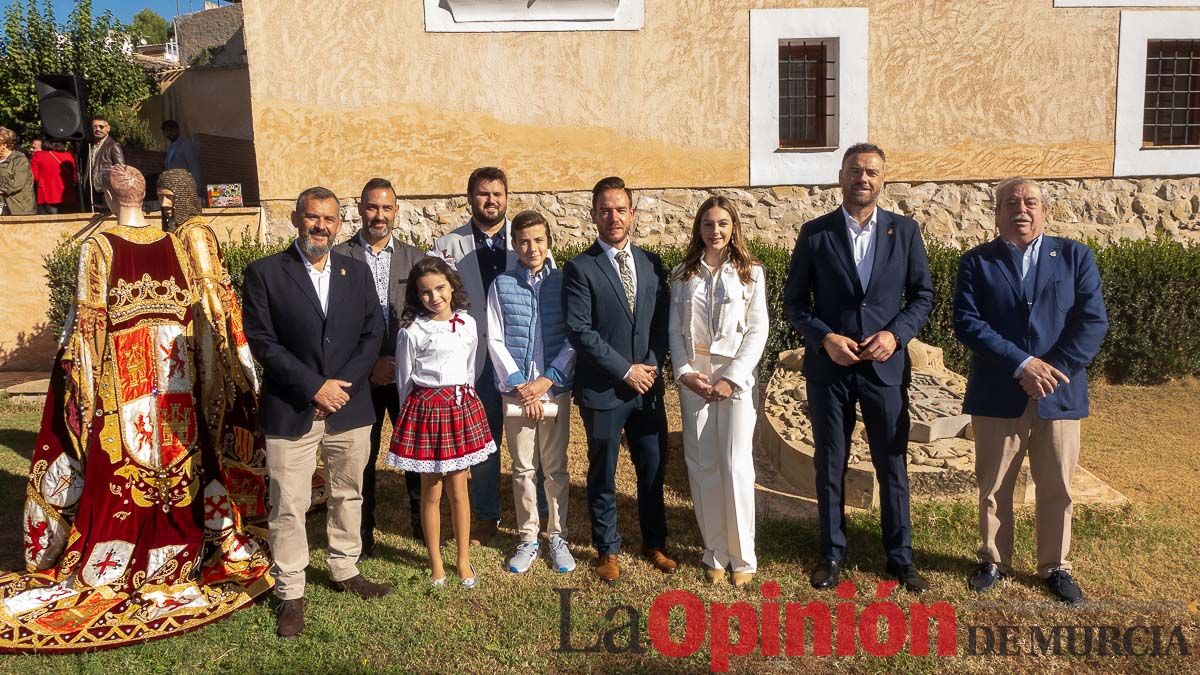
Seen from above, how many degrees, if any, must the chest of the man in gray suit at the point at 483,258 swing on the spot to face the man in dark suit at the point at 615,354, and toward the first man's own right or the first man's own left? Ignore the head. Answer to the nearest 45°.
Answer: approximately 45° to the first man's own left

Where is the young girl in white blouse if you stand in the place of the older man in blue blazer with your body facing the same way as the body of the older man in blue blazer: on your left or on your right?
on your right

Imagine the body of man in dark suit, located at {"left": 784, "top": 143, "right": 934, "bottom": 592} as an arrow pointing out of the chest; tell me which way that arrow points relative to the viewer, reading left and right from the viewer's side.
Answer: facing the viewer

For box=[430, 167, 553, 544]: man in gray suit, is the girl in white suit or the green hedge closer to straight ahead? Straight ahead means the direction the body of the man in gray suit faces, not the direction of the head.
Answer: the girl in white suit

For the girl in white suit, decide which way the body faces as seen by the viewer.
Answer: toward the camera

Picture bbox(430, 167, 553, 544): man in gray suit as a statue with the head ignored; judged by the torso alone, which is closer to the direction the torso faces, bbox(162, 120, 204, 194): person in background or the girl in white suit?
the girl in white suit

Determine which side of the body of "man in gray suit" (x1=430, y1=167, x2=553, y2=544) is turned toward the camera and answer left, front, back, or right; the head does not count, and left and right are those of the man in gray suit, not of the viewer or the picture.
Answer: front

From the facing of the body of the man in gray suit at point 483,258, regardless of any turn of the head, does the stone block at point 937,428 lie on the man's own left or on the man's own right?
on the man's own left

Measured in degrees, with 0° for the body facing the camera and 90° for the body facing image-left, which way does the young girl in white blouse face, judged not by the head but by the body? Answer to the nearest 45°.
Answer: approximately 0°

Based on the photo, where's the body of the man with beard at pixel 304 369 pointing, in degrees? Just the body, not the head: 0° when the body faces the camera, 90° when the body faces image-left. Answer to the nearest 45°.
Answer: approximately 315°
